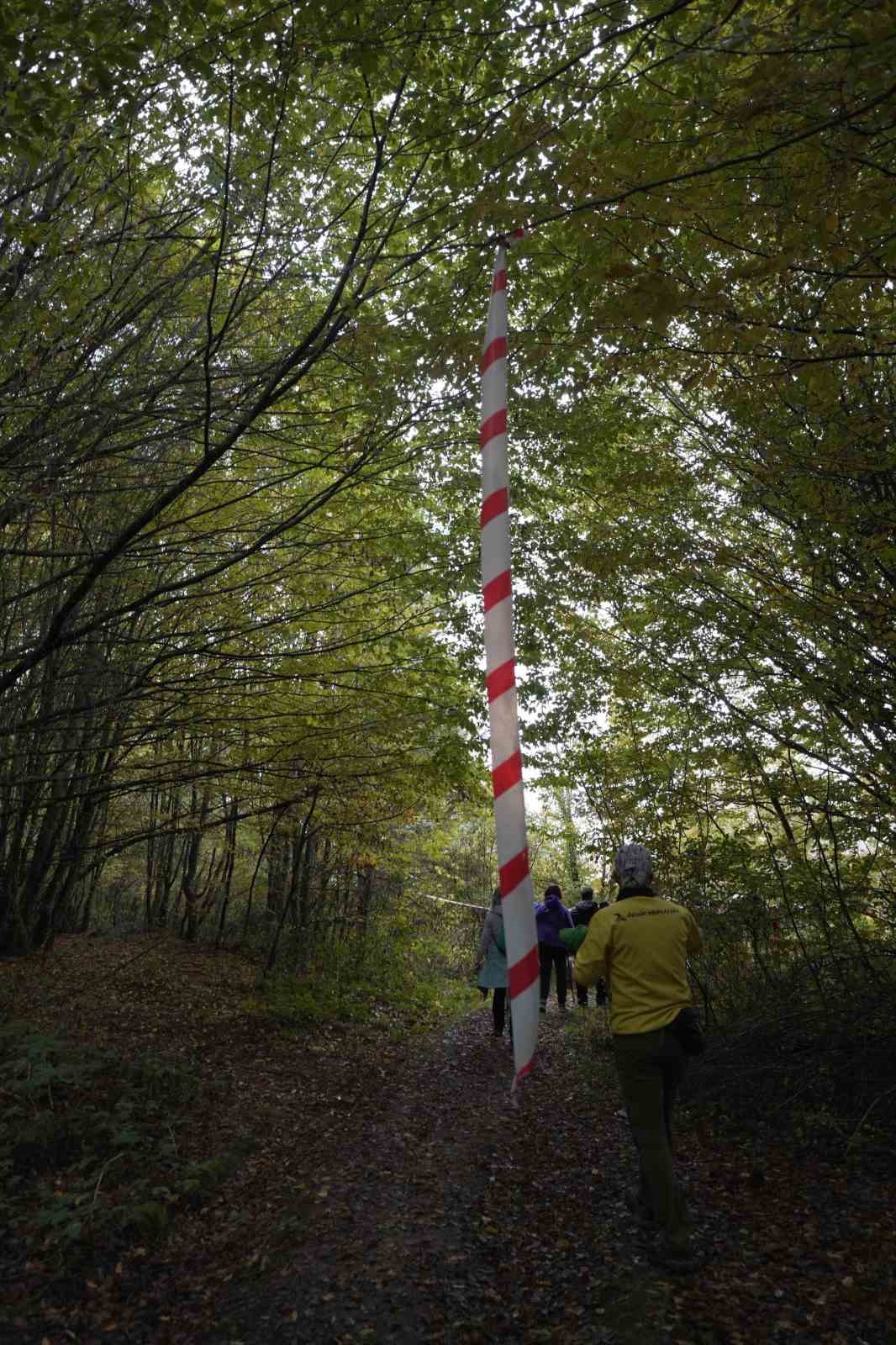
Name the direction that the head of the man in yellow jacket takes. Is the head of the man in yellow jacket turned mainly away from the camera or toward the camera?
away from the camera

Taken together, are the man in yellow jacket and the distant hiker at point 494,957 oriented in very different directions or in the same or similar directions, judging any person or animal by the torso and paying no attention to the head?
same or similar directions

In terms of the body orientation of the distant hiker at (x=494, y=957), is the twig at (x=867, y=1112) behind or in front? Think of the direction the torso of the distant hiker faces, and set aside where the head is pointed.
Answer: behind

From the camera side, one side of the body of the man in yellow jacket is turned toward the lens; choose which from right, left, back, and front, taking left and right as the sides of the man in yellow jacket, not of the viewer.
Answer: back

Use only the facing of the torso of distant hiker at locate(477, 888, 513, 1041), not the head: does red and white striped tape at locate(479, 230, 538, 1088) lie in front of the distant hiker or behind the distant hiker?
behind

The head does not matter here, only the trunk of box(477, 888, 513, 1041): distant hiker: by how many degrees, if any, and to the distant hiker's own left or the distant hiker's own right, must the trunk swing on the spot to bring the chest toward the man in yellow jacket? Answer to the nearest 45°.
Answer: approximately 180°

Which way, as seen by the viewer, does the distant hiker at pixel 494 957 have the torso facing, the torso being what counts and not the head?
away from the camera

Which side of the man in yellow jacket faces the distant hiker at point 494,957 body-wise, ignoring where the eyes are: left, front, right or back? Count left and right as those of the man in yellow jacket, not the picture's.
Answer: front

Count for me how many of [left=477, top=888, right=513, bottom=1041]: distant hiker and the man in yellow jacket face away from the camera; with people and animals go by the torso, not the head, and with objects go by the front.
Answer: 2
